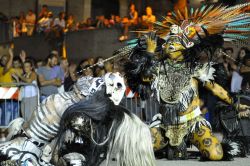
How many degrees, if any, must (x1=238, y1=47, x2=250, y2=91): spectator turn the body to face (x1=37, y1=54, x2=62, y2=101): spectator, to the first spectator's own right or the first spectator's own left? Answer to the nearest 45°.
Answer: approximately 45° to the first spectator's own right

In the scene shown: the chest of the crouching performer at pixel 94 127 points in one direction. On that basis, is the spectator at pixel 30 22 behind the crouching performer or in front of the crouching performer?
behind

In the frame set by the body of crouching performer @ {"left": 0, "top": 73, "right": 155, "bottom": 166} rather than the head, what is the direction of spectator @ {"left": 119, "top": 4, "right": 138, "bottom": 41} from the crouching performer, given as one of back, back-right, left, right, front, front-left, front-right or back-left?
back-left

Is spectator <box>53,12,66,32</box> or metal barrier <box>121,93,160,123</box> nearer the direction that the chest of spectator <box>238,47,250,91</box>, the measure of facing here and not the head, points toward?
the metal barrier

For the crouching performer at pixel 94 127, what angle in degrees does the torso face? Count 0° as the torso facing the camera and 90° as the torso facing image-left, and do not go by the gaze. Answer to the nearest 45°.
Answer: approximately 315°

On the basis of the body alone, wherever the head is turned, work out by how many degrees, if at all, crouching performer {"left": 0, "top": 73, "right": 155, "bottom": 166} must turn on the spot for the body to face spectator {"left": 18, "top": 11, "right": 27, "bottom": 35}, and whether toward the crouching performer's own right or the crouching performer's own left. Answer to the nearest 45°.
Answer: approximately 135° to the crouching performer's own left

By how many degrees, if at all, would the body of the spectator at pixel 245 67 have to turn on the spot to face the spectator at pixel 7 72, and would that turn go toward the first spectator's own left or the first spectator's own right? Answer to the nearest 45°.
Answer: approximately 45° to the first spectator's own right

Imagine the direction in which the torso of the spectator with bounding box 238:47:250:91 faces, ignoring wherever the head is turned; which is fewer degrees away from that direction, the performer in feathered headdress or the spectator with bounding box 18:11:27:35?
the performer in feathered headdress

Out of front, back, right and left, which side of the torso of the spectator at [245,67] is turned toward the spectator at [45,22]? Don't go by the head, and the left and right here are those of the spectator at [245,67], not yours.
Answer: right

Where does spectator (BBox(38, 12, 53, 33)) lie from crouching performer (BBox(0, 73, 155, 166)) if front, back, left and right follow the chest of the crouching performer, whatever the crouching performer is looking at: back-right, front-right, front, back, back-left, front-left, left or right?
back-left

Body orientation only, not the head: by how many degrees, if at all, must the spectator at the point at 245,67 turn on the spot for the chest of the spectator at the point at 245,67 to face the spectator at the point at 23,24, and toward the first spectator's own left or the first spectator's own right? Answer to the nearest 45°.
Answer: approximately 90° to the first spectator's own right
